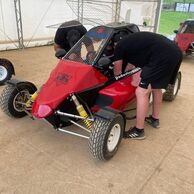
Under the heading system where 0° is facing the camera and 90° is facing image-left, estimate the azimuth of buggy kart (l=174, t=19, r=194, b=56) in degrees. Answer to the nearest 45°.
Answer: approximately 45°

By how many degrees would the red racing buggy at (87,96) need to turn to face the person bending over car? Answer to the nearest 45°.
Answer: approximately 135° to its left

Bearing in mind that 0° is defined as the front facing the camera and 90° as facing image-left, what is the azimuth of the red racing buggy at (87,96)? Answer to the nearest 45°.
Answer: approximately 45°

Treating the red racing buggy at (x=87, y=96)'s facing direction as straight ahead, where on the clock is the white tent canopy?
The white tent canopy is roughly at 4 o'clock from the red racing buggy.
